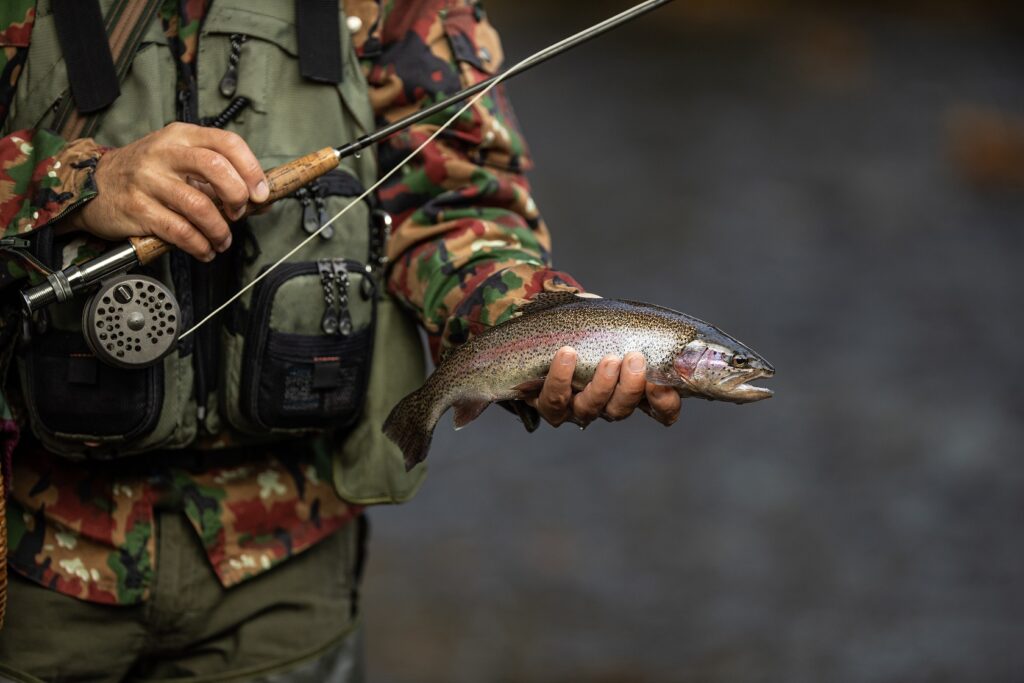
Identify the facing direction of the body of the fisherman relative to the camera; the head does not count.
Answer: toward the camera
